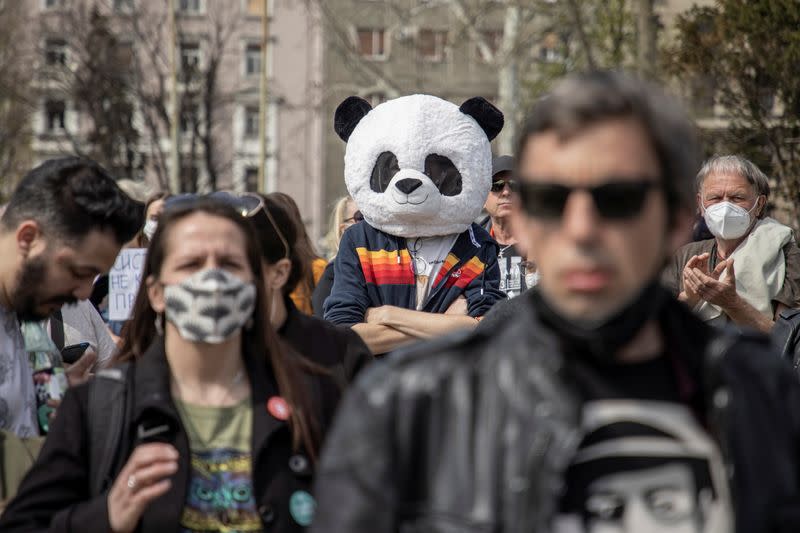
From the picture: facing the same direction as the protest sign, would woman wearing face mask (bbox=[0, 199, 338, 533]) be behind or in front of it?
in front

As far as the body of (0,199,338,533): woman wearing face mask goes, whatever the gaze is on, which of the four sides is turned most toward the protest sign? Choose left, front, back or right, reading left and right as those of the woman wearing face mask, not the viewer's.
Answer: back

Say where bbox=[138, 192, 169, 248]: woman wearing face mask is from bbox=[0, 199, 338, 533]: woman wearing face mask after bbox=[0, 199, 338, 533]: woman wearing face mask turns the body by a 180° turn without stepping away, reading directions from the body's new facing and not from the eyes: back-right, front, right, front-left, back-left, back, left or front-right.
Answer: front

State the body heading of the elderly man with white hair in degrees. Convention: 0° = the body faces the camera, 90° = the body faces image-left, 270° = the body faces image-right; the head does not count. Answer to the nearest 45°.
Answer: approximately 45°

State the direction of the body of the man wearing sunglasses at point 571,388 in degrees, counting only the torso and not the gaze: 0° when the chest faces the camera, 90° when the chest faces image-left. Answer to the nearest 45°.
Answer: approximately 0°

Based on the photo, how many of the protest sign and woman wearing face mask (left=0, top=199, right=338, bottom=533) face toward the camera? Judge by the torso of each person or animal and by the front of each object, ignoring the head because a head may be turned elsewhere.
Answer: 2

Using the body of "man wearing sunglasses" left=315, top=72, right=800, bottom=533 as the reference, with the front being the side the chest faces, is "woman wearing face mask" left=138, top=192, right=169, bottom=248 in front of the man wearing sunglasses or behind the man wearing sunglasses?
behind

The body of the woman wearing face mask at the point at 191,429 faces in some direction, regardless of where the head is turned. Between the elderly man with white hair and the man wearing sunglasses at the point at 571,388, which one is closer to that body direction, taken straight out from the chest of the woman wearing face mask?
the man wearing sunglasses

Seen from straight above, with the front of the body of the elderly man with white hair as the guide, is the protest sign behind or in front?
in front

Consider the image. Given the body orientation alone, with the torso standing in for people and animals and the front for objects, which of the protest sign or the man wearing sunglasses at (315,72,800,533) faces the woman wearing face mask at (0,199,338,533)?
the protest sign
